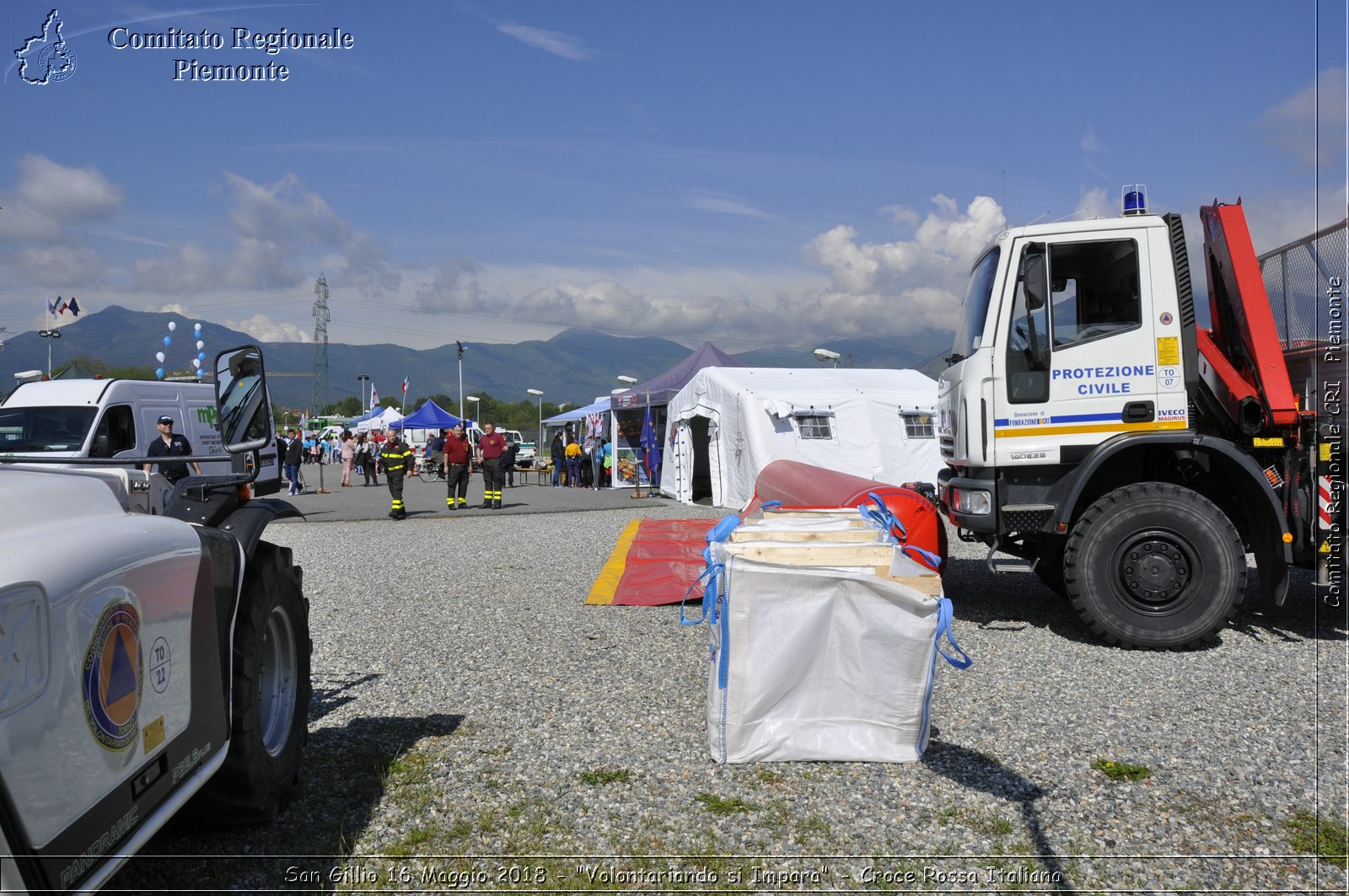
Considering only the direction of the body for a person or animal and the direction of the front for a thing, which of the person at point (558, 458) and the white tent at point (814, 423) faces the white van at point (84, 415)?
the white tent

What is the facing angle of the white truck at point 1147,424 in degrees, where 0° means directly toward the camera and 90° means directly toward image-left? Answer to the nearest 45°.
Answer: approximately 90°

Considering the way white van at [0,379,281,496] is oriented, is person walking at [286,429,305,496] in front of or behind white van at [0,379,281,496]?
behind

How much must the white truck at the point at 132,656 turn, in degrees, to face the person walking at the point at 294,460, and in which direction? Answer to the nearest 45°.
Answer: approximately 45° to its left

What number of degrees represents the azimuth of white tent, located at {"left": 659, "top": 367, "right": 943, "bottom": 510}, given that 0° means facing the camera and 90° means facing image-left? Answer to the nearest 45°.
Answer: approximately 45°

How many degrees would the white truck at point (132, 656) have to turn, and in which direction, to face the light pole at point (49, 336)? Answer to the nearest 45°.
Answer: approximately 45° to its left

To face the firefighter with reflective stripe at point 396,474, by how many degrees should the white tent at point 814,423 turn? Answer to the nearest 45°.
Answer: approximately 45° to its right
